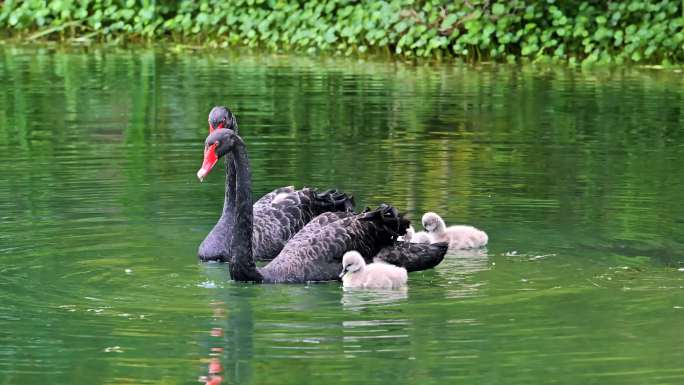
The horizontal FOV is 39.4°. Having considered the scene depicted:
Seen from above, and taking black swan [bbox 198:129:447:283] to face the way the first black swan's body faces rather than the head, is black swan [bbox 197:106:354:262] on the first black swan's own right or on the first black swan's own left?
on the first black swan's own right

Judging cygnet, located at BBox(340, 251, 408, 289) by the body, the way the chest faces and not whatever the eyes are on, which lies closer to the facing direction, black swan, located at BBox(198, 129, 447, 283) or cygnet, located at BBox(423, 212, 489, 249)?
the black swan

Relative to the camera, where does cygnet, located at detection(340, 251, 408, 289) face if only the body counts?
to the viewer's left

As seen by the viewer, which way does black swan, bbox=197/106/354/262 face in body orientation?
to the viewer's left

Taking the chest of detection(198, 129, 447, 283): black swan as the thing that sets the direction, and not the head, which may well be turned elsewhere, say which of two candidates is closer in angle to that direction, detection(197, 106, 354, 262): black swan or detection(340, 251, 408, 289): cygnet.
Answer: the black swan

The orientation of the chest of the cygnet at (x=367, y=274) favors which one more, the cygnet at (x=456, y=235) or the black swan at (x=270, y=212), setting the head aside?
the black swan

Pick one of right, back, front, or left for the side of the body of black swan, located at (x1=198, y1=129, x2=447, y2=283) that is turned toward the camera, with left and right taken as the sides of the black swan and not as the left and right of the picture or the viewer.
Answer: left

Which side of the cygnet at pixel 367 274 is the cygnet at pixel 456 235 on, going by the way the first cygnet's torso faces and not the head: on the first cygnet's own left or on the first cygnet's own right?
on the first cygnet's own right

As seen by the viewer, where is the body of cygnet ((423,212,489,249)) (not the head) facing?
to the viewer's left

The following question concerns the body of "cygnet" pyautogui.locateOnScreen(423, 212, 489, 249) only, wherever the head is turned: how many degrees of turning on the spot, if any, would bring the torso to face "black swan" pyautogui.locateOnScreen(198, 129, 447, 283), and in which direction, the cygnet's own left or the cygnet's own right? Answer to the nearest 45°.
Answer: approximately 45° to the cygnet's own left
